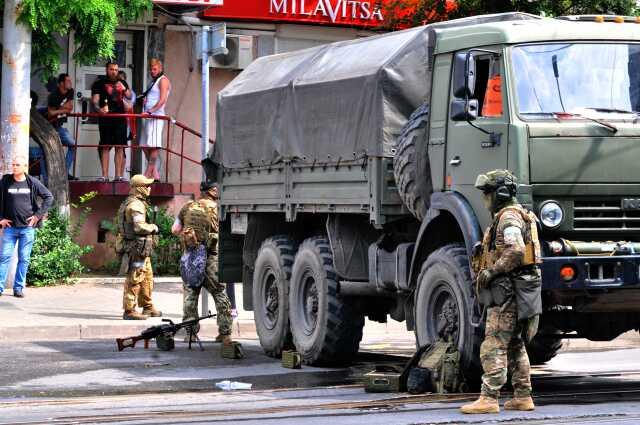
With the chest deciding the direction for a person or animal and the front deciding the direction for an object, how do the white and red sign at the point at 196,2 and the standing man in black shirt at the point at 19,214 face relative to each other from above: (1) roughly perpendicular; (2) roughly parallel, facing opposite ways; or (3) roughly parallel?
roughly parallel

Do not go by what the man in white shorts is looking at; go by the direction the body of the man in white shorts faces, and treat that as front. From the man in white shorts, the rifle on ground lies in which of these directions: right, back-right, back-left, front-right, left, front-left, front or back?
front-left

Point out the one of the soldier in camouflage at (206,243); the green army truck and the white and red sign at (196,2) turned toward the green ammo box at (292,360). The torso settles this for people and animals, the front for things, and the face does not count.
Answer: the white and red sign

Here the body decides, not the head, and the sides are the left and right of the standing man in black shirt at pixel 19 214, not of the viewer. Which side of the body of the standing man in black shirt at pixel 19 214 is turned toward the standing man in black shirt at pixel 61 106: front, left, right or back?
back

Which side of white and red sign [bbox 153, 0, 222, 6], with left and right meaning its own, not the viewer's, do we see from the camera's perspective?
front

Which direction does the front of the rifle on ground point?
to the viewer's right

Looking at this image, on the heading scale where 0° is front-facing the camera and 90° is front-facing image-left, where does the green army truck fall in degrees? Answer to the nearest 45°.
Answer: approximately 315°

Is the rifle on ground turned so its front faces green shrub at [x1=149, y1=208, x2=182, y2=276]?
no

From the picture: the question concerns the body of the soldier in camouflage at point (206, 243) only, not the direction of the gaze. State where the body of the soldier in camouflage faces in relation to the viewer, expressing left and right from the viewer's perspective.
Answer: facing away from the viewer and to the right of the viewer

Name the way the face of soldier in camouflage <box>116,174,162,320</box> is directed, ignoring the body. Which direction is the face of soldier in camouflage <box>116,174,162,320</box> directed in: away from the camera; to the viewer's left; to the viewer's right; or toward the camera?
to the viewer's right

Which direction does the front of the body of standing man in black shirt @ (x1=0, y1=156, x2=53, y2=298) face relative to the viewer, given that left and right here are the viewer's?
facing the viewer

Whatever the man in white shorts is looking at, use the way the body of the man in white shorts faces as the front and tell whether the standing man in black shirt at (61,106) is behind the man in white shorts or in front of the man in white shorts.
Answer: in front

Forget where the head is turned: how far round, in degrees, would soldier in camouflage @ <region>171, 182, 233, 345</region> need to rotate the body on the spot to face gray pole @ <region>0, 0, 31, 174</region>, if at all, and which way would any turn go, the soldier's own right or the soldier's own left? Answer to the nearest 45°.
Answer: approximately 90° to the soldier's own left
